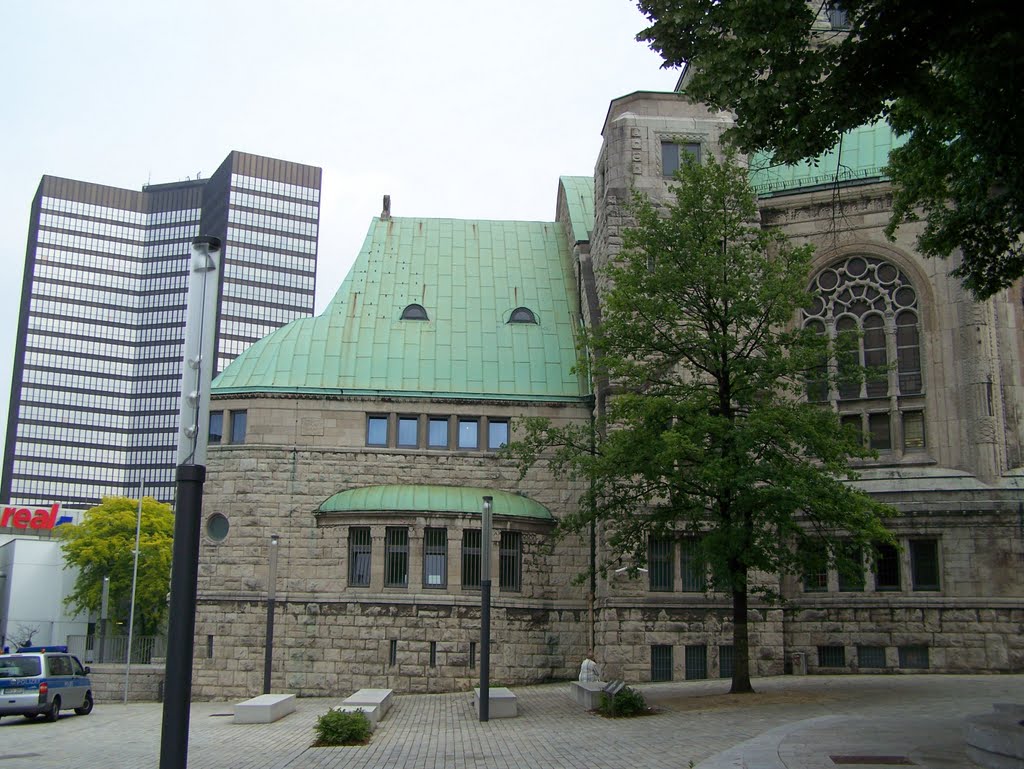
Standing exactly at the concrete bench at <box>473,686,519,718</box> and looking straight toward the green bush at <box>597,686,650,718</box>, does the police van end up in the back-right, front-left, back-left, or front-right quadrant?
back-right

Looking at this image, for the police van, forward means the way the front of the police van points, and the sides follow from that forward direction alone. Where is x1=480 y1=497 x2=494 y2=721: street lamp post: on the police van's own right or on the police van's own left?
on the police van's own right

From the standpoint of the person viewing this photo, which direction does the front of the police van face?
facing away from the viewer and to the right of the viewer

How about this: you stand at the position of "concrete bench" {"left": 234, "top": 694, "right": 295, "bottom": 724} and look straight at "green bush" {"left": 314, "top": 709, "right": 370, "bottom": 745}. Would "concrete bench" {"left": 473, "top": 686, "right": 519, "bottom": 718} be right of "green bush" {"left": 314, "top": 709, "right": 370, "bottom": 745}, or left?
left

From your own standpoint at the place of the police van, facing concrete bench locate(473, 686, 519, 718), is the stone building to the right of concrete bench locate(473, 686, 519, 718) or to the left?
left
